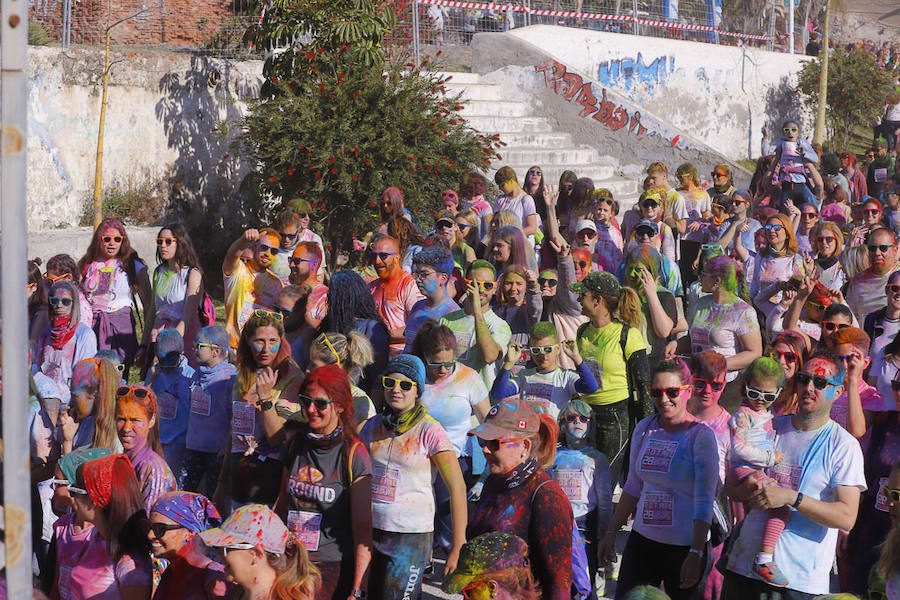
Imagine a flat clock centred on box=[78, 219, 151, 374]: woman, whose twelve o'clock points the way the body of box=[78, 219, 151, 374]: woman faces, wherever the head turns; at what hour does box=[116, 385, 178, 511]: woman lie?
box=[116, 385, 178, 511]: woman is roughly at 12 o'clock from box=[78, 219, 151, 374]: woman.

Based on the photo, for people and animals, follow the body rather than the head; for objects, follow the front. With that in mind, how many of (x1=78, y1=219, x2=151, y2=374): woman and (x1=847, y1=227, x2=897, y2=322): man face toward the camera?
2

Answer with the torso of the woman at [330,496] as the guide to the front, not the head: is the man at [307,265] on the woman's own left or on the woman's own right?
on the woman's own right

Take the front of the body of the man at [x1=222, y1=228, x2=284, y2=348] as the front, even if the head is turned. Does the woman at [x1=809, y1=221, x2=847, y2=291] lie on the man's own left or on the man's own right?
on the man's own left

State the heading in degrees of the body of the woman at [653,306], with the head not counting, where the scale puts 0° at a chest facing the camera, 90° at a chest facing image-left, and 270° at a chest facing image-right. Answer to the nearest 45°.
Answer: approximately 45°

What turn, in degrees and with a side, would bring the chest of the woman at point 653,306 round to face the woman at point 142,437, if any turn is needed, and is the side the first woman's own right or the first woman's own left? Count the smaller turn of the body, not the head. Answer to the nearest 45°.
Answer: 0° — they already face them

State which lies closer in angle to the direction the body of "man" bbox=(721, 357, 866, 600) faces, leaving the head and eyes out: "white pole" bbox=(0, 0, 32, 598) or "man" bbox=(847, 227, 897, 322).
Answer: the white pole

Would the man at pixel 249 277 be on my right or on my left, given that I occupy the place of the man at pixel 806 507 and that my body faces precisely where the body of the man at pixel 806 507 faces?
on my right
